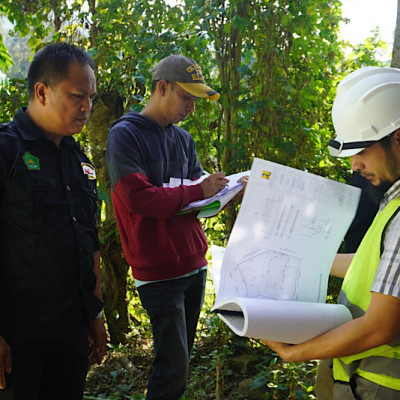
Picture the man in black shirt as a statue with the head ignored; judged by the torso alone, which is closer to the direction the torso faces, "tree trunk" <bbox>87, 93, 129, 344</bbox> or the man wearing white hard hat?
the man wearing white hard hat

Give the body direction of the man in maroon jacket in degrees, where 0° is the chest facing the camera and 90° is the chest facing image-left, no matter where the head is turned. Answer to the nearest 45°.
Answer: approximately 315°

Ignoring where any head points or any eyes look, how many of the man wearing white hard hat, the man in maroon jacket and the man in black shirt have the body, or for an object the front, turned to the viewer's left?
1

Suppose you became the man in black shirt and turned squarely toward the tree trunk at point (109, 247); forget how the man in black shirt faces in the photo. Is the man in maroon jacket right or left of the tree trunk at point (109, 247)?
right

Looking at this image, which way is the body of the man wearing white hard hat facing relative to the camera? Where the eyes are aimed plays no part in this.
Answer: to the viewer's left

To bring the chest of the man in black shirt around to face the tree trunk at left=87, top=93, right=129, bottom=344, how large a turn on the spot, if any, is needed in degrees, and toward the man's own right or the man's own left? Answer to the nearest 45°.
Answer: approximately 135° to the man's own left

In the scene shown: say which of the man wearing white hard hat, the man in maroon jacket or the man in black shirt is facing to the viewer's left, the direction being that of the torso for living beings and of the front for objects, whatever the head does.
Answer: the man wearing white hard hat

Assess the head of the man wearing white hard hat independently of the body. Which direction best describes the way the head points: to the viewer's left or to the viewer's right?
to the viewer's left

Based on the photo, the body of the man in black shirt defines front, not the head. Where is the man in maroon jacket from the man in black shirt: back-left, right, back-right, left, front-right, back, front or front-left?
left

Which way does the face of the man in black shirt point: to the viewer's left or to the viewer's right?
to the viewer's right

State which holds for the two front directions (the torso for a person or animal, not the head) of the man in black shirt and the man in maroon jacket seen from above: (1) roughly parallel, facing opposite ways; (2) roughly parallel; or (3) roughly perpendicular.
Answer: roughly parallel

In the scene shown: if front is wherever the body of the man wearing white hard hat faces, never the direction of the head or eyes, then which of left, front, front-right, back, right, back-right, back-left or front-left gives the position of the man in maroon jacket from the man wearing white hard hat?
front-right

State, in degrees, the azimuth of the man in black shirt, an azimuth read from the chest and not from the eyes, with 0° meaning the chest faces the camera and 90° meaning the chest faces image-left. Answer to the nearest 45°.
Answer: approximately 315°

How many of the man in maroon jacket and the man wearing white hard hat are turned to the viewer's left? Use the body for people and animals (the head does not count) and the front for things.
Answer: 1

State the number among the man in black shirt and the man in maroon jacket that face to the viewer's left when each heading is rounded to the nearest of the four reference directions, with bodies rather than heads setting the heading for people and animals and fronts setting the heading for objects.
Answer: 0

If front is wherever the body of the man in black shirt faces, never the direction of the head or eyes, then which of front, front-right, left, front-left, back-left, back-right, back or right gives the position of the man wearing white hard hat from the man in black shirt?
front
